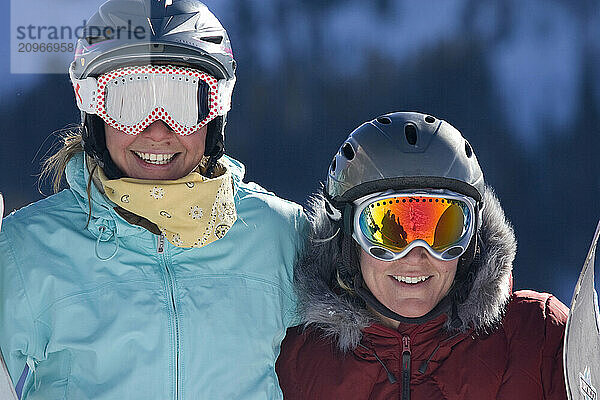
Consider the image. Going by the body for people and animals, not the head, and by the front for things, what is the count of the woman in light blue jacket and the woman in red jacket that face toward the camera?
2

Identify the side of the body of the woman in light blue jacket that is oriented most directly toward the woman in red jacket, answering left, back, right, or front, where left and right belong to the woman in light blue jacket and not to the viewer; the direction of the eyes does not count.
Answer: left

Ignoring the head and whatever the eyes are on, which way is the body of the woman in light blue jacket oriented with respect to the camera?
toward the camera

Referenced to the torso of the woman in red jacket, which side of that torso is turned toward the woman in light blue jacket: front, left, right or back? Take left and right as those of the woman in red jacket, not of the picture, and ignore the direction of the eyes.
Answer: right

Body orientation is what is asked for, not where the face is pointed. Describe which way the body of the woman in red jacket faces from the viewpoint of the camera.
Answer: toward the camera

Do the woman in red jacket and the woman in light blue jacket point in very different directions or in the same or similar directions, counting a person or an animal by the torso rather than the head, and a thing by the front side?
same or similar directions
